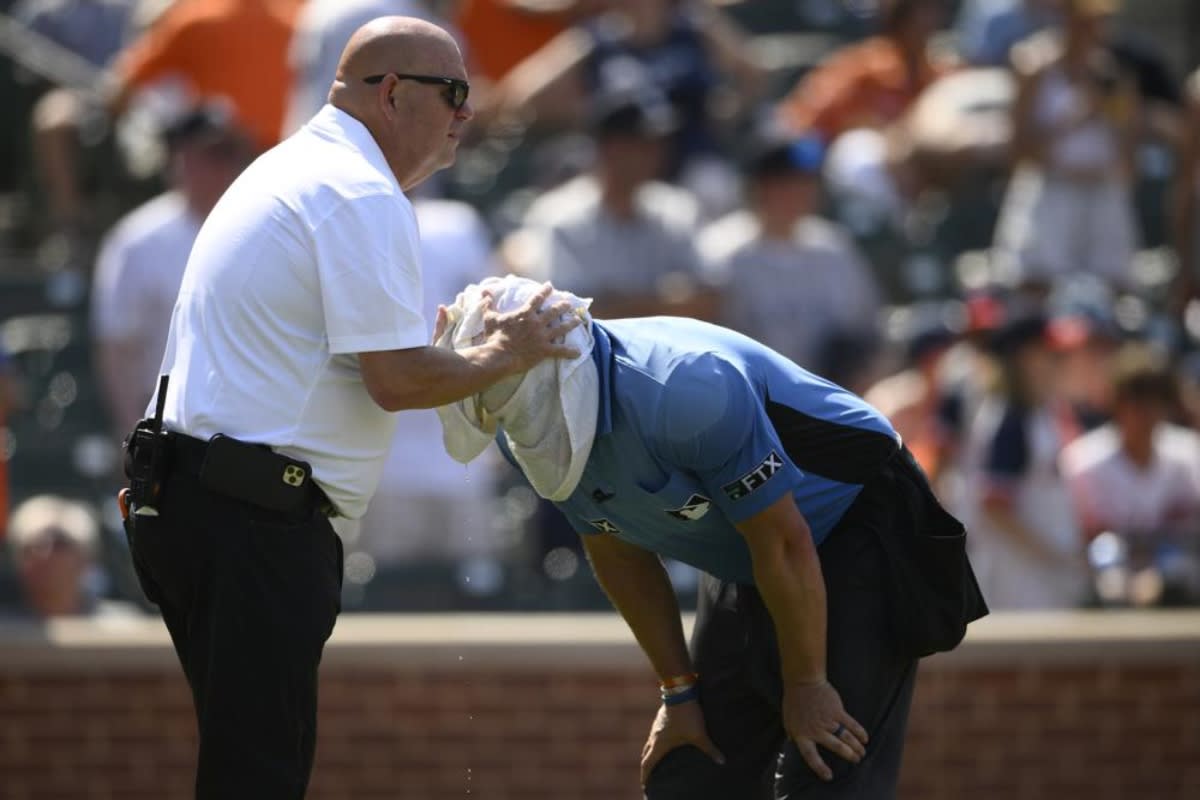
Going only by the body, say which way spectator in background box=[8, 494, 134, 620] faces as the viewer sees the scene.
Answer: toward the camera

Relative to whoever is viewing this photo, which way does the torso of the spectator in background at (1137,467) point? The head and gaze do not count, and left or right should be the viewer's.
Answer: facing the viewer

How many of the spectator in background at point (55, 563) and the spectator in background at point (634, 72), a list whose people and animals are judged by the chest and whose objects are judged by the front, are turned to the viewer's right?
0

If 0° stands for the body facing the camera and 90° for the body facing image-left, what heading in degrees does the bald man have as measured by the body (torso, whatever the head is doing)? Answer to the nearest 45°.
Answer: approximately 270°

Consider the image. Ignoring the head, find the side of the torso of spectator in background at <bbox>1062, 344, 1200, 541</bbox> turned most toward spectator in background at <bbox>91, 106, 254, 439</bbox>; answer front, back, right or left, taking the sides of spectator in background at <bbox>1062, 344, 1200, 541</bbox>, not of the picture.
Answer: right

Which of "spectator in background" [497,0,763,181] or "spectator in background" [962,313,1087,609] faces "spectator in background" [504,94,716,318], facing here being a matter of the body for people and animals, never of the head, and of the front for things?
"spectator in background" [497,0,763,181]

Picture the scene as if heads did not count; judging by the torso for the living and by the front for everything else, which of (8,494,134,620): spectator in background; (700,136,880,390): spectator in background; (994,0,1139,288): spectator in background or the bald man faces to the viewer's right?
the bald man

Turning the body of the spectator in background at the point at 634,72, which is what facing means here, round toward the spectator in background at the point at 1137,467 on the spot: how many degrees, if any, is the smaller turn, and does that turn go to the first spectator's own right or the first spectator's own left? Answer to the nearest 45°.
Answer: approximately 45° to the first spectator's own left

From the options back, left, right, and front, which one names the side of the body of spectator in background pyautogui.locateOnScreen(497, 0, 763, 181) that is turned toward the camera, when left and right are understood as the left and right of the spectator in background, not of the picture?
front

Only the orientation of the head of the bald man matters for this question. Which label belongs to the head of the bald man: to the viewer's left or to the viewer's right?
to the viewer's right
